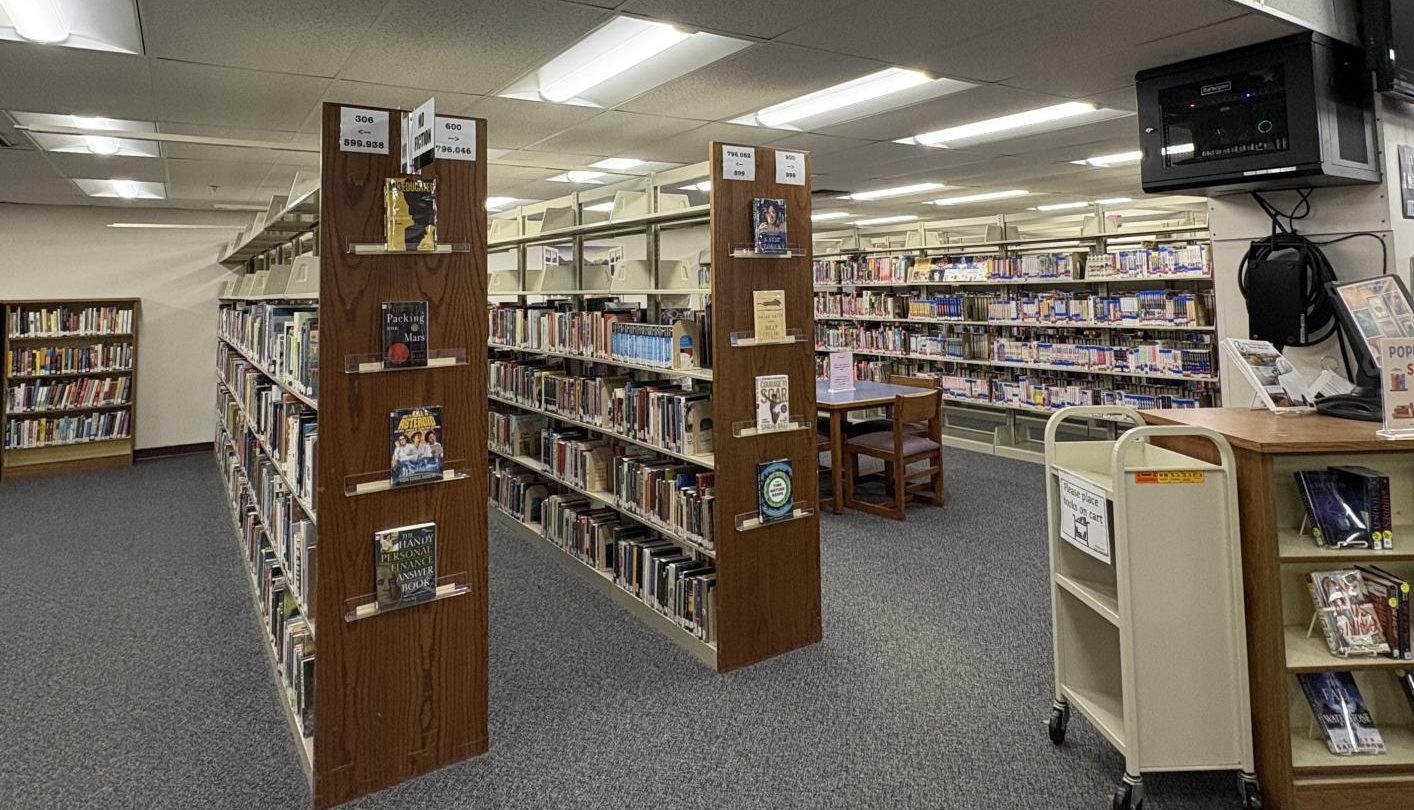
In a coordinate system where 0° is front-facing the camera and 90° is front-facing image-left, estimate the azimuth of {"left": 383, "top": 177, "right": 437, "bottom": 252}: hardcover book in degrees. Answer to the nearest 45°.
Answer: approximately 0°

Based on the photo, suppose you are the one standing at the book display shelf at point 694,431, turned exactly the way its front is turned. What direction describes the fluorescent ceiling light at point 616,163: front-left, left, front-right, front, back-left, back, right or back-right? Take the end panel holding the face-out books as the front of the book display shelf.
back-right
